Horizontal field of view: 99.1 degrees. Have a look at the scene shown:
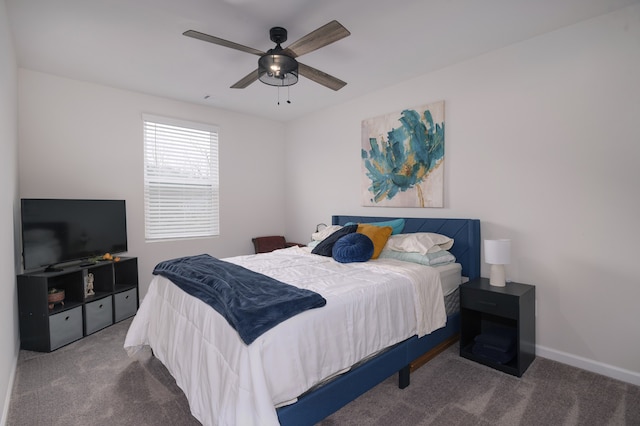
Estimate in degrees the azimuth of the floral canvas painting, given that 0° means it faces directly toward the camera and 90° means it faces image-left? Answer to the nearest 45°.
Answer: approximately 45°

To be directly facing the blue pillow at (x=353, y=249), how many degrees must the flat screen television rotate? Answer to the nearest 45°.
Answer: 0° — it already faces it

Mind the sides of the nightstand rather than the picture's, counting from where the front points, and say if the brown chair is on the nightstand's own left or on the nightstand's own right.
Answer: on the nightstand's own right
